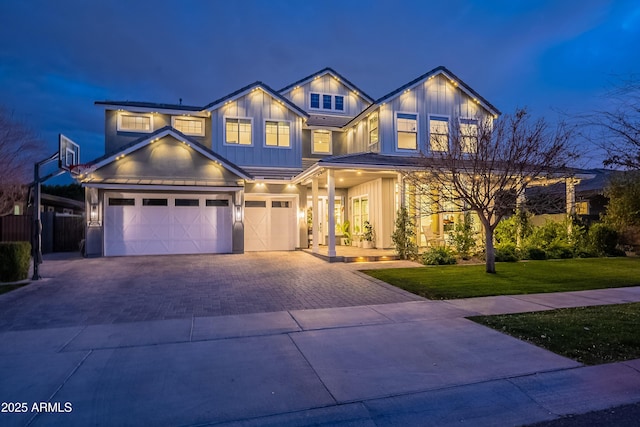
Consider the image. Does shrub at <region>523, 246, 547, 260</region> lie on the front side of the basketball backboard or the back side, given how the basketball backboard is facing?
on the front side

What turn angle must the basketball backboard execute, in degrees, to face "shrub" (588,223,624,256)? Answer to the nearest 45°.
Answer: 0° — it already faces it

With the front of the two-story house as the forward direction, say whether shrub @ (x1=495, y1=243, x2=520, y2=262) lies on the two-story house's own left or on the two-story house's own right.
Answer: on the two-story house's own left

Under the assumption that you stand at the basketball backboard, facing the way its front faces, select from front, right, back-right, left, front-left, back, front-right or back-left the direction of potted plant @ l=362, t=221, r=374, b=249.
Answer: front-left

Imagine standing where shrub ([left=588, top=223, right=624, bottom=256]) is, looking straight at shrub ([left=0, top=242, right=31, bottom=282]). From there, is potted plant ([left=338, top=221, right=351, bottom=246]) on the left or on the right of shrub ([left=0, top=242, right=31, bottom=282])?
right

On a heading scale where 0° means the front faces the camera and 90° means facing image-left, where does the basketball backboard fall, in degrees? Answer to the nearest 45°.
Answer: approximately 315°

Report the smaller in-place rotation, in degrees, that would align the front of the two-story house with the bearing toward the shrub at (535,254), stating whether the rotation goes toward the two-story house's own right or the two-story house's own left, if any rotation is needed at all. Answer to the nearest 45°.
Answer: approximately 90° to the two-story house's own left

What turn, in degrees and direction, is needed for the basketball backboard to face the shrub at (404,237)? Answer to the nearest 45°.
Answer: approximately 45° to its left

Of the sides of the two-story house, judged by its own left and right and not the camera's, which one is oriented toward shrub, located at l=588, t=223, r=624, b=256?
left

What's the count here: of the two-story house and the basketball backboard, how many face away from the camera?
0

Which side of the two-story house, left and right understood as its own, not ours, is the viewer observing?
front

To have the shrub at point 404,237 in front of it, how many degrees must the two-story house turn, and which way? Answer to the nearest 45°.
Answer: approximately 45° to its left

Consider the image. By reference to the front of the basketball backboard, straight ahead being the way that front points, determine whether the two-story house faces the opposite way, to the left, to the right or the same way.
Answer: to the right

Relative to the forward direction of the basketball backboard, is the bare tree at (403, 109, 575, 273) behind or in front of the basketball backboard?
in front

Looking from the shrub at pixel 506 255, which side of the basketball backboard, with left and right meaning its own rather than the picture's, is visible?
front
